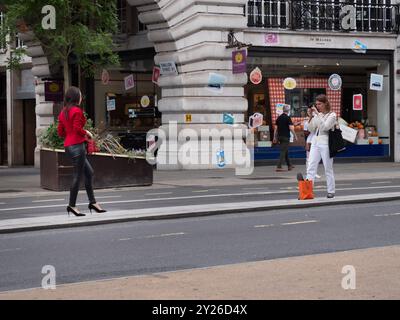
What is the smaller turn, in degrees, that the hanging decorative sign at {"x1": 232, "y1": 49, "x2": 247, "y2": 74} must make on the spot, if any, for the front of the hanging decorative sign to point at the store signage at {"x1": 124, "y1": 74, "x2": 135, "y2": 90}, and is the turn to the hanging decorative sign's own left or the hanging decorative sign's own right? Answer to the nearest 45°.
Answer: approximately 135° to the hanging decorative sign's own right

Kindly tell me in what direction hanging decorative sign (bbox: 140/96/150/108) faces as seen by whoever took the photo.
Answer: facing the viewer

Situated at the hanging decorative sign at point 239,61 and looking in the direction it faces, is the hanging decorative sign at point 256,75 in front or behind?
behind

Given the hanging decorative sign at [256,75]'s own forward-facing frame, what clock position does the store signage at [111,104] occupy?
The store signage is roughly at 4 o'clock from the hanging decorative sign.

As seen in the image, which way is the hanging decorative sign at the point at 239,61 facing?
toward the camera

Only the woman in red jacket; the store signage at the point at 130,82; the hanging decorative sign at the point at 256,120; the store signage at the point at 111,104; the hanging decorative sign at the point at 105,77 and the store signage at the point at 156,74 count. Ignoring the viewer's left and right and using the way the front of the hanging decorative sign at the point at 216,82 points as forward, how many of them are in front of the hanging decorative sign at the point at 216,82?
1

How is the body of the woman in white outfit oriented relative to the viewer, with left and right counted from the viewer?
facing the viewer and to the left of the viewer

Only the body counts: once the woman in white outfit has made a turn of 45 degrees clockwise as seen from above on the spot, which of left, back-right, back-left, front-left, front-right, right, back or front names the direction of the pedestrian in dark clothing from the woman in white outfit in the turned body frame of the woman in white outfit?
right

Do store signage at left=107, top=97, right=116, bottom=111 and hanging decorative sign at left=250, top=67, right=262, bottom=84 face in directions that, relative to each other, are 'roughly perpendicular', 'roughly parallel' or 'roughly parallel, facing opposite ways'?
roughly parallel

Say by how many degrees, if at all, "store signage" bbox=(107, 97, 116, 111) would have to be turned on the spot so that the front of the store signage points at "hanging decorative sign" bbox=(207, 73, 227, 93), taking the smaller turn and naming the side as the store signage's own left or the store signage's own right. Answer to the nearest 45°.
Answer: approximately 45° to the store signage's own left

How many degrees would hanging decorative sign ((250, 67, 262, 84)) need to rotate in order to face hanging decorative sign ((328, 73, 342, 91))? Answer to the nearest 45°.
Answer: approximately 135° to its left

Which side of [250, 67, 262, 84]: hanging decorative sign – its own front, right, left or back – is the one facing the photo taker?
front

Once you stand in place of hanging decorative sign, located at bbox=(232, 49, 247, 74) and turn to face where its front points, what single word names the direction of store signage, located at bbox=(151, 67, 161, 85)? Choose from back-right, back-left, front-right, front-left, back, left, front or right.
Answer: back-right

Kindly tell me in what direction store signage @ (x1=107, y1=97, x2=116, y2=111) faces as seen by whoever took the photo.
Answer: facing the viewer
